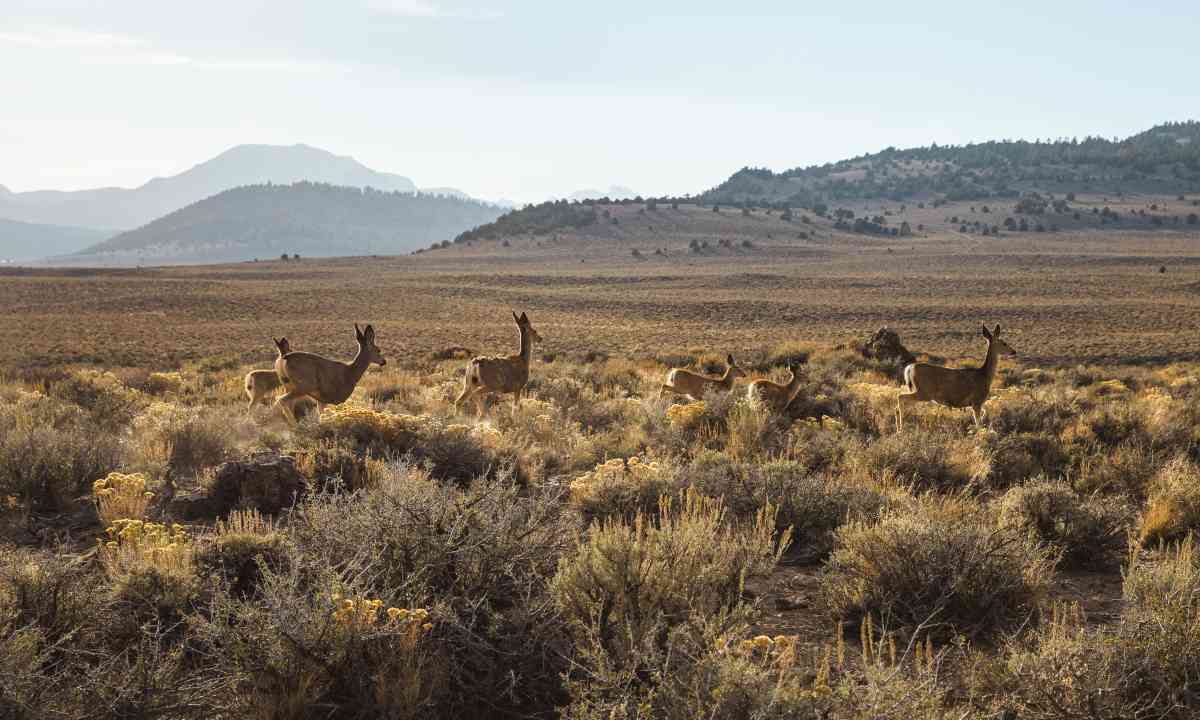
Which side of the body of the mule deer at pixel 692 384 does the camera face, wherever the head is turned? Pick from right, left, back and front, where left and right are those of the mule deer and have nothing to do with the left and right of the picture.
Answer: right

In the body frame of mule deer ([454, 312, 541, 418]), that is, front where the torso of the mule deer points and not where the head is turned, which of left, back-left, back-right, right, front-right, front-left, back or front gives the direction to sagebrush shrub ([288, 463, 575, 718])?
right

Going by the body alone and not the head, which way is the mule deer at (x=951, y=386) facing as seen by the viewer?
to the viewer's right

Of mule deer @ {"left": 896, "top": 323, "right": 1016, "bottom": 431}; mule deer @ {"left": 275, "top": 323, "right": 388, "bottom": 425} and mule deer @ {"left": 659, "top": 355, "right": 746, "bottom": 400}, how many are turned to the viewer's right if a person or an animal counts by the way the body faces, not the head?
3

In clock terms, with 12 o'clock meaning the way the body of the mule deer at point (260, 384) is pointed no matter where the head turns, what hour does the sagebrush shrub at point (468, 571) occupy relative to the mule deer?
The sagebrush shrub is roughly at 3 o'clock from the mule deer.

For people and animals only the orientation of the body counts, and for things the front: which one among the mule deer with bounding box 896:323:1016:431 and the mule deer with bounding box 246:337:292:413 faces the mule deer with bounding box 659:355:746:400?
the mule deer with bounding box 246:337:292:413

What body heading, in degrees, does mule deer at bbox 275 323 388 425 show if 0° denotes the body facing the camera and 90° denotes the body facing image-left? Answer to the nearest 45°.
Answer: approximately 270°

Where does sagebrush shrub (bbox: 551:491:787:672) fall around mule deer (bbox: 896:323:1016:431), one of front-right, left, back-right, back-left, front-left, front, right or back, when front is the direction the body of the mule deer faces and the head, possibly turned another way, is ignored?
right

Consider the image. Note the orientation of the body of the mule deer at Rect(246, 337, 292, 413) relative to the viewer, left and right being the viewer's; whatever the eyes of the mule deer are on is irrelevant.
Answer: facing to the right of the viewer

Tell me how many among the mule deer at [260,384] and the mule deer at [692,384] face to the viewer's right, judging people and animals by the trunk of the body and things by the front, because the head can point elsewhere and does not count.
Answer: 2

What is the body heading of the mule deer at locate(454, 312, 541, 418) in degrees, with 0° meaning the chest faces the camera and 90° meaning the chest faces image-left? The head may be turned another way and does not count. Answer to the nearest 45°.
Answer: approximately 270°

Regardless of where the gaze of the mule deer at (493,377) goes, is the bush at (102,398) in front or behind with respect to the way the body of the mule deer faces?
behind

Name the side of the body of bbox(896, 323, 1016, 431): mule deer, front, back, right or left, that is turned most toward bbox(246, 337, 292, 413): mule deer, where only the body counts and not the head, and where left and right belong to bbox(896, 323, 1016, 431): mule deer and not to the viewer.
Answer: back

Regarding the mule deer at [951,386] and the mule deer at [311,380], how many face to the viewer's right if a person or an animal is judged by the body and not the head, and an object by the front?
2
